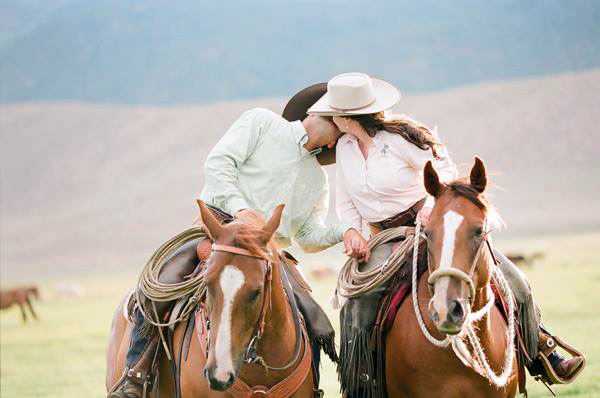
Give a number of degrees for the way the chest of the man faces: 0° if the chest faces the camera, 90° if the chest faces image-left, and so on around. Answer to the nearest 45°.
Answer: approximately 315°

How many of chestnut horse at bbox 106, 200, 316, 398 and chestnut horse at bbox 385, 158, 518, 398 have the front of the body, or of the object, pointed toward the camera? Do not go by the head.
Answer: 2

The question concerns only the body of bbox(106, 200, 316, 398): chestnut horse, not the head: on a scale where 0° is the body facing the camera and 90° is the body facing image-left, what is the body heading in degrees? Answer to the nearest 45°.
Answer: approximately 0°

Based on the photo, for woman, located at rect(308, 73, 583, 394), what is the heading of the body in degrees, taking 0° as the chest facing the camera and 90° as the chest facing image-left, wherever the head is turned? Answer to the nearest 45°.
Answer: approximately 45°

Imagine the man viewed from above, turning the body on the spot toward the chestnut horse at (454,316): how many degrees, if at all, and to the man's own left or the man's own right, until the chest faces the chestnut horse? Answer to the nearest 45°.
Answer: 0° — they already face it

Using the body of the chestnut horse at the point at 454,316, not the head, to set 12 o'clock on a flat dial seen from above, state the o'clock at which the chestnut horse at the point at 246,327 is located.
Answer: the chestnut horse at the point at 246,327 is roughly at 2 o'clock from the chestnut horse at the point at 454,316.

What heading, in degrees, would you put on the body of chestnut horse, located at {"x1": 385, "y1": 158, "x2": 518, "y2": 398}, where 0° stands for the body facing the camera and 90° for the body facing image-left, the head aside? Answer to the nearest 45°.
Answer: approximately 0°

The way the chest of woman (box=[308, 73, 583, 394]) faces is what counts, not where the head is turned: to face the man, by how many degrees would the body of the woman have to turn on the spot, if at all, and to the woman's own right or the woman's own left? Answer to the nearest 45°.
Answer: approximately 45° to the woman's own right
